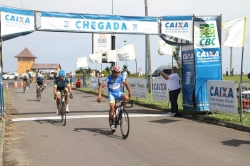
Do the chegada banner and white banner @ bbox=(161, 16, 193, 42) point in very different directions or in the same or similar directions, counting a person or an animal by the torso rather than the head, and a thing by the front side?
same or similar directions

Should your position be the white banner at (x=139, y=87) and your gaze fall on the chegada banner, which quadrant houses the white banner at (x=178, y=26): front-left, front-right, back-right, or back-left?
front-left

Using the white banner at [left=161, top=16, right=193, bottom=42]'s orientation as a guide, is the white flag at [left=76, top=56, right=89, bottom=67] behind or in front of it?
behind

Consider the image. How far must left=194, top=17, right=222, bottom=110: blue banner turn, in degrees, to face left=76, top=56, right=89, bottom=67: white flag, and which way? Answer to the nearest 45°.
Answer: approximately 135° to its right

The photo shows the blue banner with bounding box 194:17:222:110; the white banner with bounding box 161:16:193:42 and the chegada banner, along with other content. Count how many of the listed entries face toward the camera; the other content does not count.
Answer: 3

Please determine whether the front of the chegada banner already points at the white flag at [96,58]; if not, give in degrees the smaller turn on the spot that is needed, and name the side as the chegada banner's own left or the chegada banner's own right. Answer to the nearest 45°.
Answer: approximately 180°

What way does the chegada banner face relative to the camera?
toward the camera

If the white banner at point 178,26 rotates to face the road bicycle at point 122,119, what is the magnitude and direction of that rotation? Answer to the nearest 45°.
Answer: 0° — it already faces it

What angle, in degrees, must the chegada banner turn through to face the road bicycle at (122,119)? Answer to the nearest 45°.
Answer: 0° — it already faces it

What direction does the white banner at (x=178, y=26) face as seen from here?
toward the camera

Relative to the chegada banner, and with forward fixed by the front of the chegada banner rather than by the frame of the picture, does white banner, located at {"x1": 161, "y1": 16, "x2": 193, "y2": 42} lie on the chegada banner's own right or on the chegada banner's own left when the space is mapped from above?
on the chegada banner's own left

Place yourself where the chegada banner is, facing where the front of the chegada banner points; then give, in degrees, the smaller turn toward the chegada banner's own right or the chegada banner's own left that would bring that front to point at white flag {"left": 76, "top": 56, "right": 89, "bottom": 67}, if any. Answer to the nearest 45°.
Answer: approximately 180°

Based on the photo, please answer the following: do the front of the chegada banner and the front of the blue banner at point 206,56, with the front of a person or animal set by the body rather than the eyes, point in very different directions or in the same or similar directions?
same or similar directions
